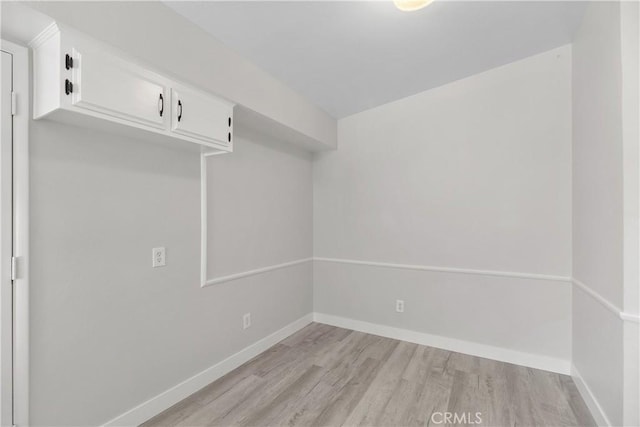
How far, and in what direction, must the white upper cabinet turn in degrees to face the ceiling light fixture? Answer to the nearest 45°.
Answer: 0° — it already faces it

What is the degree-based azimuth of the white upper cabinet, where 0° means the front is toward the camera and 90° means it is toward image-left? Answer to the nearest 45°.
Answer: approximately 315°
